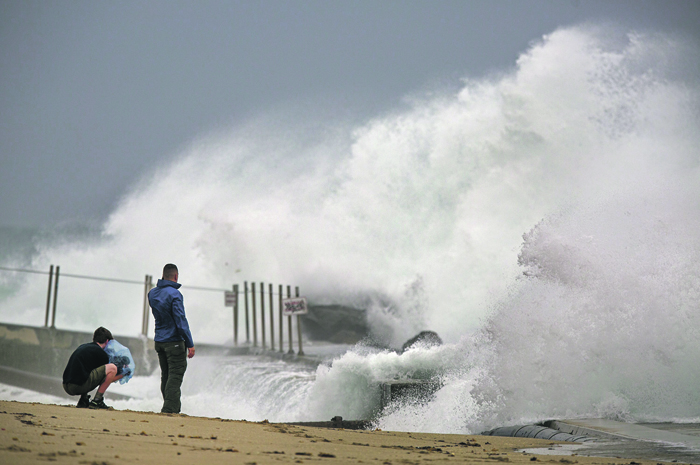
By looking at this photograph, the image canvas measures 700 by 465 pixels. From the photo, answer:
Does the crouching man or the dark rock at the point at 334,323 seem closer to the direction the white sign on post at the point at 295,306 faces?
the crouching man

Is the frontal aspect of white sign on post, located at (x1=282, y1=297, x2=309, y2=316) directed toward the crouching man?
yes

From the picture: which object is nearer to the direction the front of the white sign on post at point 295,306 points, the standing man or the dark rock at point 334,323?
the standing man

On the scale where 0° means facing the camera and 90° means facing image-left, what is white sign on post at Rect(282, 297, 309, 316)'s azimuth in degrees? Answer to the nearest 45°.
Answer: approximately 0°

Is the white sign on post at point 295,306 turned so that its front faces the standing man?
yes
